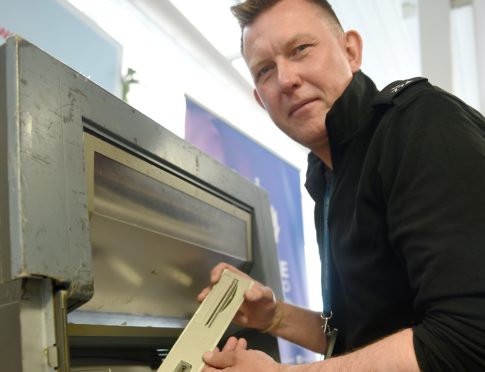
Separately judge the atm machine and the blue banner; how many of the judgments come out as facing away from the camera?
0

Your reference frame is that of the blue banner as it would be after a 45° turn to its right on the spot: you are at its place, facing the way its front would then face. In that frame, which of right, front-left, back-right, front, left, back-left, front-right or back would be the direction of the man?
front

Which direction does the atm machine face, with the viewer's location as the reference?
facing the viewer and to the right of the viewer

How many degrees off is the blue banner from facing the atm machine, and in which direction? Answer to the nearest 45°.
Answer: approximately 45° to its right
